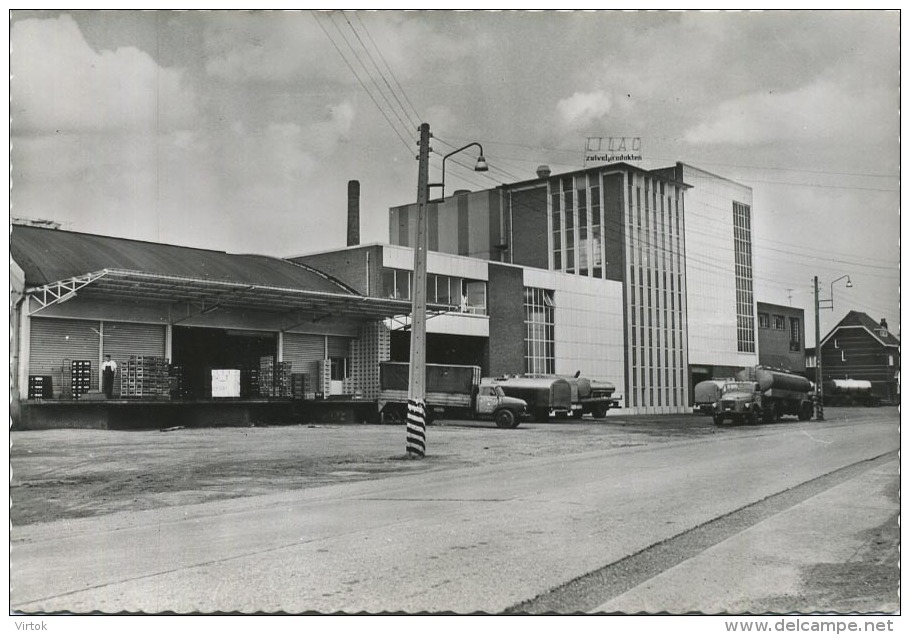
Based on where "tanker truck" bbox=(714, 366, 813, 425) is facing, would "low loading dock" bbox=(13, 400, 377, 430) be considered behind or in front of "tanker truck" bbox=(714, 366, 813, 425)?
in front

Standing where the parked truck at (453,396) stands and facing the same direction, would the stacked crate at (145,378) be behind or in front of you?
behind

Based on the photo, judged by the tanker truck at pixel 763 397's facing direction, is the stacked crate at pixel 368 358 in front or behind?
in front

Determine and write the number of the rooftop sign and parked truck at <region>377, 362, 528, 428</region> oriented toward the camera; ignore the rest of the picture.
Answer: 1

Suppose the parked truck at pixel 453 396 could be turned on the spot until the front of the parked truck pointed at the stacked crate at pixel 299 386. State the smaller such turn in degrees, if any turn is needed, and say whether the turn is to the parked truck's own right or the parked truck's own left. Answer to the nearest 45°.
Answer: approximately 180°

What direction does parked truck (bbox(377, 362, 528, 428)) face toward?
to the viewer's right

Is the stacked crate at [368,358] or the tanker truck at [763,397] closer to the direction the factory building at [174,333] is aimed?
the tanker truck

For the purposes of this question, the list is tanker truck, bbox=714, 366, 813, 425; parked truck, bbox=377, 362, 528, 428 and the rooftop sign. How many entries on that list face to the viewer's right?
1

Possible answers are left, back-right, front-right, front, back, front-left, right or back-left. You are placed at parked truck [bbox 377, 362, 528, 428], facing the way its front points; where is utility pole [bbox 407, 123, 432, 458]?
right
